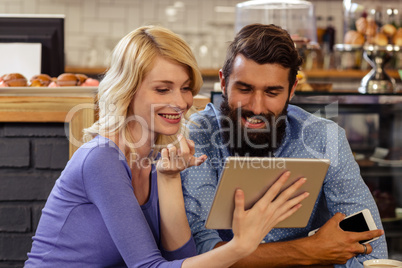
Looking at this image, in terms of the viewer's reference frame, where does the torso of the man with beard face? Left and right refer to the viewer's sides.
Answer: facing the viewer

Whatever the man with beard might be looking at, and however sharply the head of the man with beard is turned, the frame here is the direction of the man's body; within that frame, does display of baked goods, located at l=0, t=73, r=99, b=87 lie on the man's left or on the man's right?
on the man's right

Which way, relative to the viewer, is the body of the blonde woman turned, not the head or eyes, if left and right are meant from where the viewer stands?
facing the viewer and to the right of the viewer

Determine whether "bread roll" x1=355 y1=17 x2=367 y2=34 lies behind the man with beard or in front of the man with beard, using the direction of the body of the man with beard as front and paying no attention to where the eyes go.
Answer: behind

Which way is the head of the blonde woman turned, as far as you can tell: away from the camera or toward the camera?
toward the camera

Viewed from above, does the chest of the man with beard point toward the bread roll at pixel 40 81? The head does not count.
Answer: no

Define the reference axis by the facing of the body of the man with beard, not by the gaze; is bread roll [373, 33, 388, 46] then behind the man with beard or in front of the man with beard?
behind

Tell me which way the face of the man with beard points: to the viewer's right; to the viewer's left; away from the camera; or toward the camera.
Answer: toward the camera

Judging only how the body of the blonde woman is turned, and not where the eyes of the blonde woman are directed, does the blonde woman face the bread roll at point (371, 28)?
no

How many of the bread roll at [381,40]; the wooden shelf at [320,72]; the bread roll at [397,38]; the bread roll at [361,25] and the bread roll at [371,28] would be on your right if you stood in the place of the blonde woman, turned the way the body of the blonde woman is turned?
0

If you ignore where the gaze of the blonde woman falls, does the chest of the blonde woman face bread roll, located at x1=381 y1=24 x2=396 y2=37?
no

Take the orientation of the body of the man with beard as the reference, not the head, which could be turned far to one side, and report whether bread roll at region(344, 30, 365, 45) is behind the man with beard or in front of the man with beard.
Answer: behind

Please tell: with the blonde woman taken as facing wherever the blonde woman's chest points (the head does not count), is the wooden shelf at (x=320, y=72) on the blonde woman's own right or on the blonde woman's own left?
on the blonde woman's own left

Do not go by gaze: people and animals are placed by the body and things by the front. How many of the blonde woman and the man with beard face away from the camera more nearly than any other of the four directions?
0

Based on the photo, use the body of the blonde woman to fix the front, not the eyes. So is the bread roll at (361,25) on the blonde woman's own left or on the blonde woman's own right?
on the blonde woman's own left
